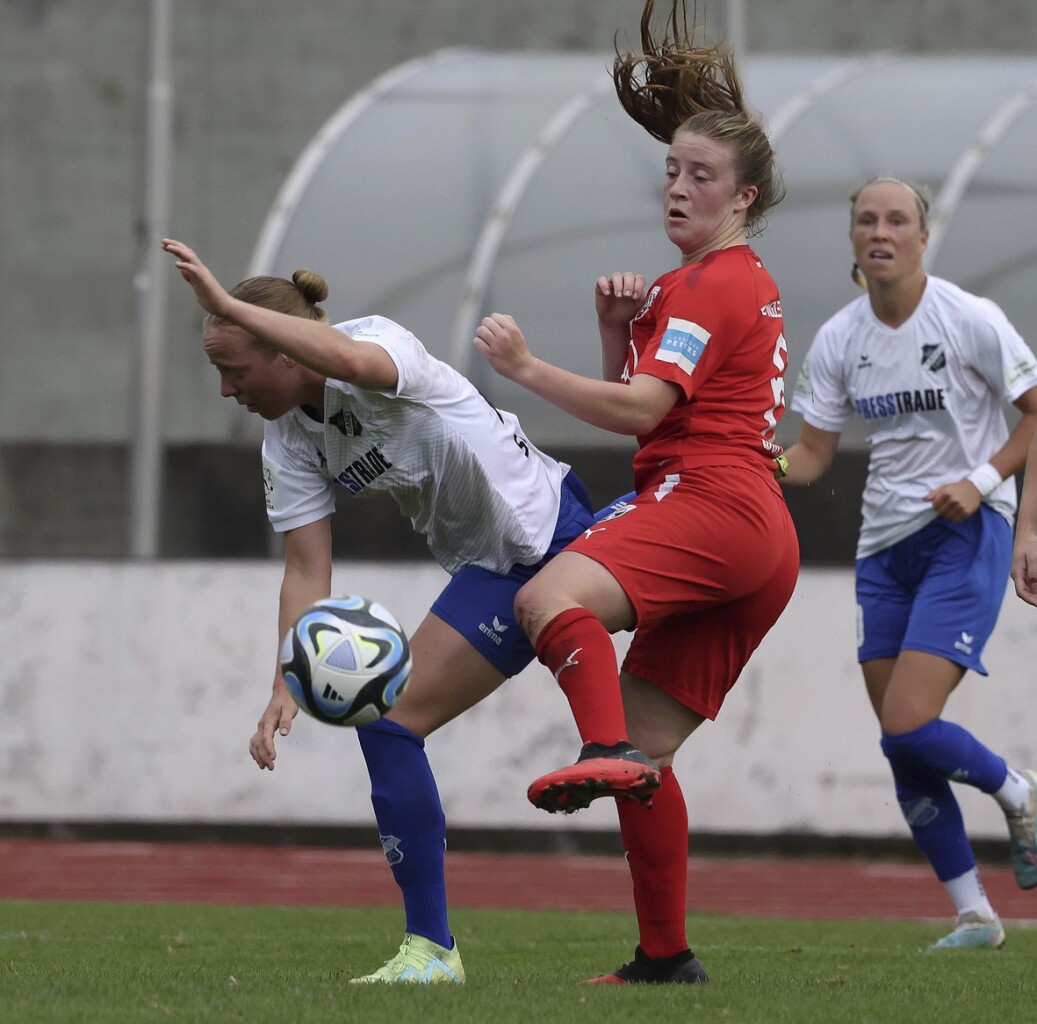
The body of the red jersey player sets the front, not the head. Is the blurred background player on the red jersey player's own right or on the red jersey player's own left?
on the red jersey player's own right

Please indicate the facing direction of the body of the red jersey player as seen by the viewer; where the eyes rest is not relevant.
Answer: to the viewer's left

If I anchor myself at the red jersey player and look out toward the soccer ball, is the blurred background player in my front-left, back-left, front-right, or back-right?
back-right

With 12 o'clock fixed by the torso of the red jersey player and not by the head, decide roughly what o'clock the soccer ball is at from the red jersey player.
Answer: The soccer ball is roughly at 11 o'clock from the red jersey player.

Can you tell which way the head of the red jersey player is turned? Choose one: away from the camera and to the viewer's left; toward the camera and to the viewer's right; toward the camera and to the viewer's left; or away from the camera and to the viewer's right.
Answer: toward the camera and to the viewer's left

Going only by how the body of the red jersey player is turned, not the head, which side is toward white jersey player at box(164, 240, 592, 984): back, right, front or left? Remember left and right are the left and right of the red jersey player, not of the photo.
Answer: front

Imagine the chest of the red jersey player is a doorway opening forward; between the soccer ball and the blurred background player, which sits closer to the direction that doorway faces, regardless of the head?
the soccer ball

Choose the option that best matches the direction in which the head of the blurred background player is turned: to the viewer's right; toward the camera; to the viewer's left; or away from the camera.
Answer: toward the camera
